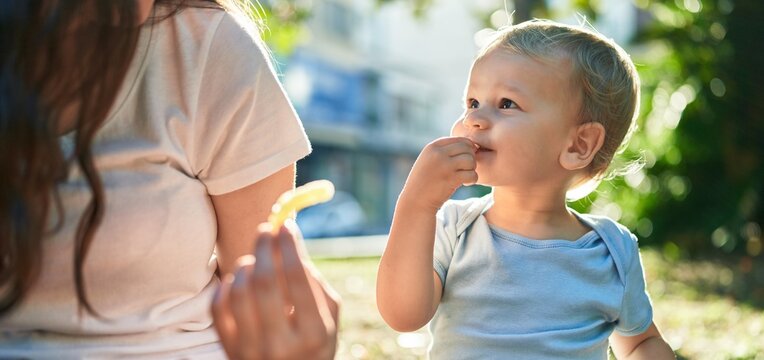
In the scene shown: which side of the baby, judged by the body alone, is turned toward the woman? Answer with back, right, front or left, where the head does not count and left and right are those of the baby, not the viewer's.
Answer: front

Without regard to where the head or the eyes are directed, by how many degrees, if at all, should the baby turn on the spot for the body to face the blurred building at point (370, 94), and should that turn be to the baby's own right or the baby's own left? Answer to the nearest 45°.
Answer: approximately 135° to the baby's own right

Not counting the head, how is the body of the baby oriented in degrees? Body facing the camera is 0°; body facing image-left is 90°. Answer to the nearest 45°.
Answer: approximately 45°

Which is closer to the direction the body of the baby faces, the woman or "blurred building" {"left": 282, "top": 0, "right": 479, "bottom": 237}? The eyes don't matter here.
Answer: the woman

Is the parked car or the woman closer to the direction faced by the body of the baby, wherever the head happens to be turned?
the woman
